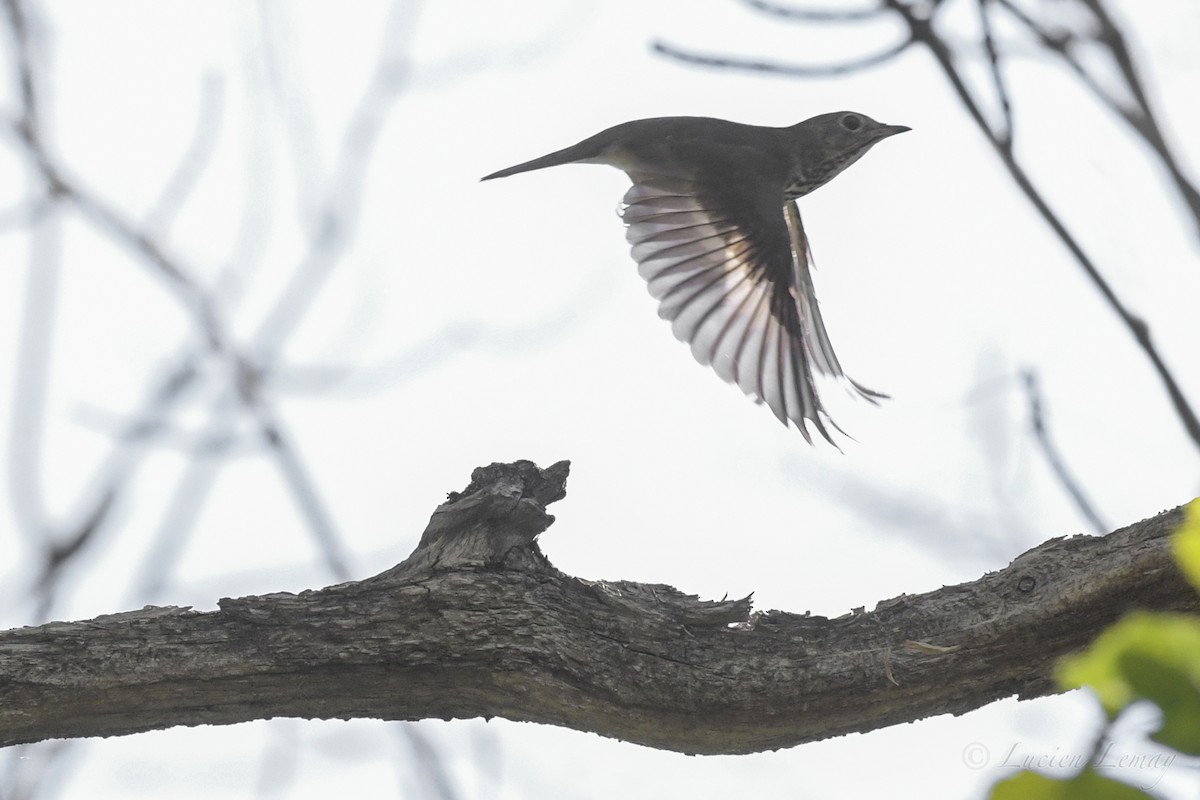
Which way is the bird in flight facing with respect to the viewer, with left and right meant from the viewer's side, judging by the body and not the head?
facing to the right of the viewer

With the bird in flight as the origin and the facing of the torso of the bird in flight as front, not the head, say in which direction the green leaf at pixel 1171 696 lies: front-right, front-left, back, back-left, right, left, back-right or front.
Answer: right

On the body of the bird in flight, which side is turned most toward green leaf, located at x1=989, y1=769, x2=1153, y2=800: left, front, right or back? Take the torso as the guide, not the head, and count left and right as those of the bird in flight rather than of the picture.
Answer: right

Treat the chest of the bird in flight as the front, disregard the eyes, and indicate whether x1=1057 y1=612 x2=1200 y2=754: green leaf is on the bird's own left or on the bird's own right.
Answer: on the bird's own right
